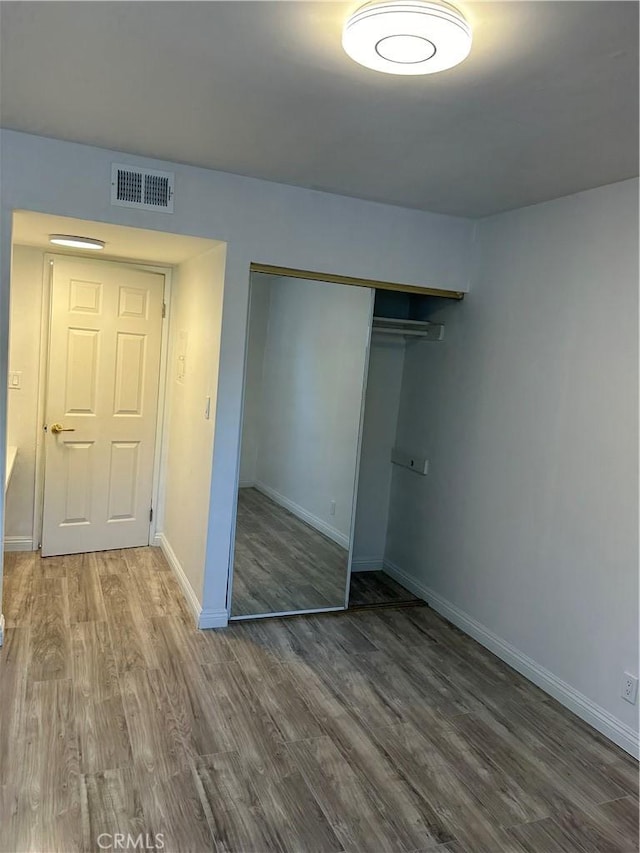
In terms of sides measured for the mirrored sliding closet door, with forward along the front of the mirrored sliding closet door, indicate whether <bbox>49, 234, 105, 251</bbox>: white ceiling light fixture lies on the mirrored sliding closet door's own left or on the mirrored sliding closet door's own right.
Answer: on the mirrored sliding closet door's own right

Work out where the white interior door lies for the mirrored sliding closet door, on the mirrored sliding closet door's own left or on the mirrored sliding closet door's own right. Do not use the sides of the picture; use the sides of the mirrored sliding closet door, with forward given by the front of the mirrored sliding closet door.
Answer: on the mirrored sliding closet door's own right

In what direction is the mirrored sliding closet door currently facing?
toward the camera

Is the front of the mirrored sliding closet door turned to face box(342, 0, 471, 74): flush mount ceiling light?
yes

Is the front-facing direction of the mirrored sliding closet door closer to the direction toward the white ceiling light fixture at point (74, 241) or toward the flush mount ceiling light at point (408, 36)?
the flush mount ceiling light

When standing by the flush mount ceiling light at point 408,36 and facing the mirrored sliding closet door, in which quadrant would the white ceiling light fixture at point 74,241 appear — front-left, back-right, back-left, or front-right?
front-left

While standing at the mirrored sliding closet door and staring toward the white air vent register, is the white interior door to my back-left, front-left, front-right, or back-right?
front-right
